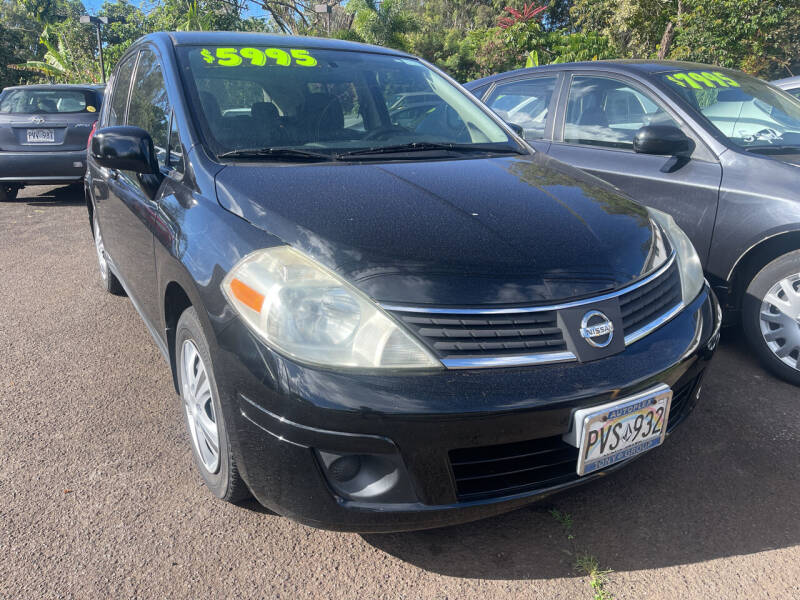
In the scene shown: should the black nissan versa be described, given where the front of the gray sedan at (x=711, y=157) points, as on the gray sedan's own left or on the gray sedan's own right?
on the gray sedan's own right

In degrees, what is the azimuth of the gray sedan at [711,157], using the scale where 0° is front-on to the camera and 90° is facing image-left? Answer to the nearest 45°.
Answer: approximately 315°

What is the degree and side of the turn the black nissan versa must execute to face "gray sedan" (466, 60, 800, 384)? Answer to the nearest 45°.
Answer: approximately 90° to its left
